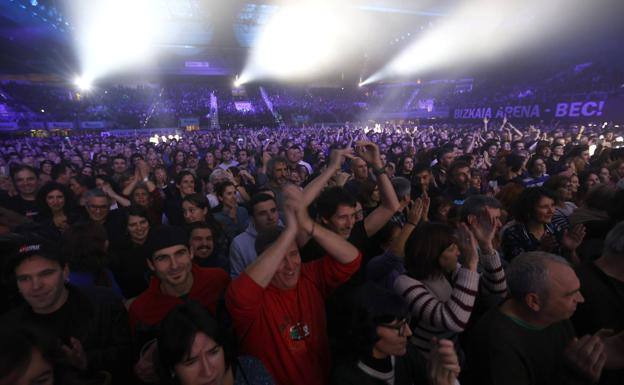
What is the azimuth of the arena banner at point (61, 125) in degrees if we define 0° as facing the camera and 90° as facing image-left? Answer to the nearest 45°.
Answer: approximately 0°

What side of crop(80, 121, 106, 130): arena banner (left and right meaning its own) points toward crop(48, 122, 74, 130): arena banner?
right
